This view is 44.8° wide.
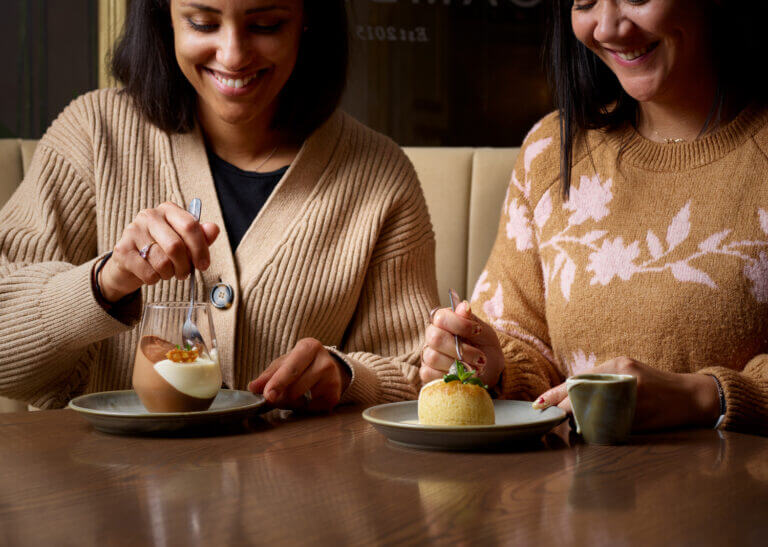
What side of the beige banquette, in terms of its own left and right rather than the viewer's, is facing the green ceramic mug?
front

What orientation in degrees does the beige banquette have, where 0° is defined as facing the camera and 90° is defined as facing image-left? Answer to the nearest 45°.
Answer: approximately 0°

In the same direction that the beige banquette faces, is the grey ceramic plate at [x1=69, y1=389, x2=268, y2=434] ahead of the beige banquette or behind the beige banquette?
ahead

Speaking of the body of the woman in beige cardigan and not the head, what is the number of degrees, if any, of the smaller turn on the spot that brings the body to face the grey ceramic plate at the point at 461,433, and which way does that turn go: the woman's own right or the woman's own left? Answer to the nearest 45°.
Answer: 0° — they already face it

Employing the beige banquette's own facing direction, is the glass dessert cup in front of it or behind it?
in front

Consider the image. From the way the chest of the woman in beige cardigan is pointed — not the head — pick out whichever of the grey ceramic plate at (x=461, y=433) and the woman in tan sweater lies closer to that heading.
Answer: the grey ceramic plate

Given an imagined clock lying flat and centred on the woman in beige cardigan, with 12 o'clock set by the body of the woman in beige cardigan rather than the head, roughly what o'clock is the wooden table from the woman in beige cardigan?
The wooden table is roughly at 12 o'clock from the woman in beige cardigan.

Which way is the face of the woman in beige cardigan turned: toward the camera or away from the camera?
toward the camera

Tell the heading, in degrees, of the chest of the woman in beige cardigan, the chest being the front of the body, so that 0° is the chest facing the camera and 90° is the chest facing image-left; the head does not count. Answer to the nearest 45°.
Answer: approximately 0°

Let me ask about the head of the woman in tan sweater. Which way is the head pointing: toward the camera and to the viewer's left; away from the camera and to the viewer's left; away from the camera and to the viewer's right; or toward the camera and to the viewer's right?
toward the camera and to the viewer's left
